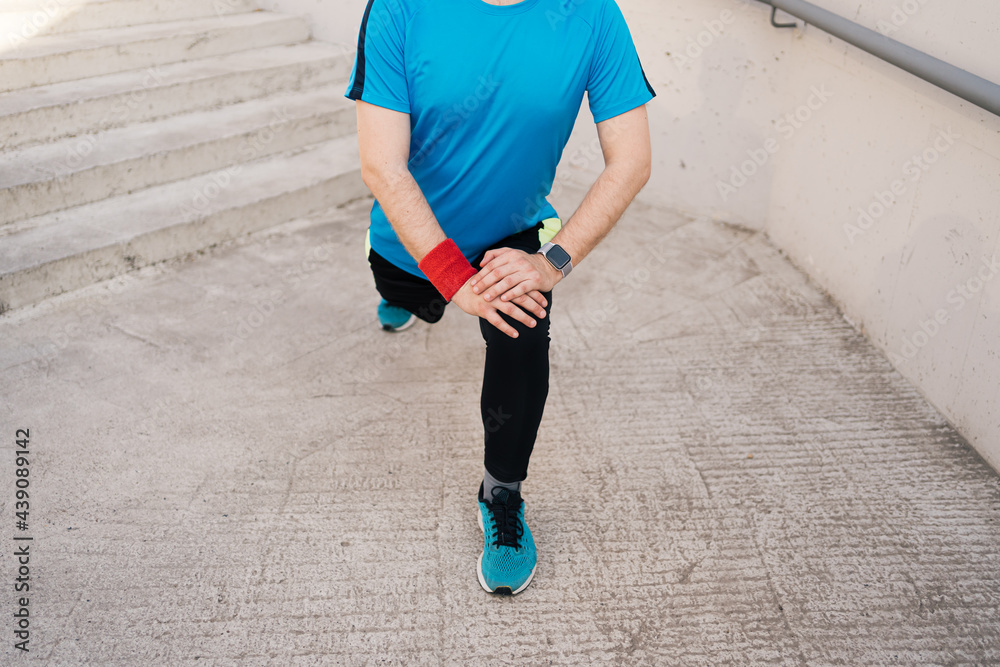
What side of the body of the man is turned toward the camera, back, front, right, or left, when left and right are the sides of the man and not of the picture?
front

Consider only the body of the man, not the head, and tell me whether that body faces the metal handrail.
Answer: no
